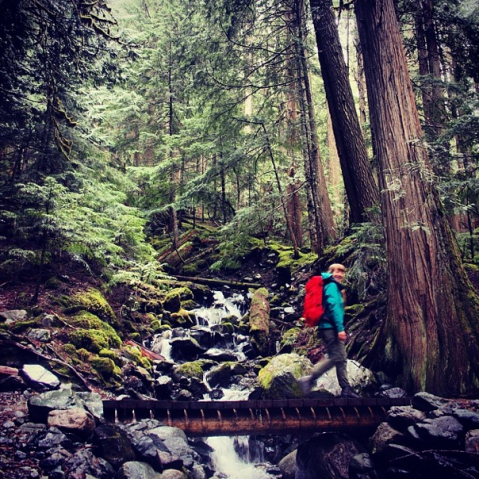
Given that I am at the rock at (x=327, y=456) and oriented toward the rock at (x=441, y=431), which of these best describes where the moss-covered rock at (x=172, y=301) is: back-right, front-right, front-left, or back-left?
back-left

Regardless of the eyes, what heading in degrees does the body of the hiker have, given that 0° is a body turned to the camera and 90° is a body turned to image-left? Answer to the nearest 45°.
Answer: approximately 270°

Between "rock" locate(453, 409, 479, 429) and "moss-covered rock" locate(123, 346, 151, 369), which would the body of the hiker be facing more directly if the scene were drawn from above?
the rock

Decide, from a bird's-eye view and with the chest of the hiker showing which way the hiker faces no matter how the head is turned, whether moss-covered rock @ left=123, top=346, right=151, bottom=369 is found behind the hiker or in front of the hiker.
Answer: behind

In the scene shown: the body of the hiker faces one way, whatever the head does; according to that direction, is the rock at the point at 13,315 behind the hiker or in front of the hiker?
behind

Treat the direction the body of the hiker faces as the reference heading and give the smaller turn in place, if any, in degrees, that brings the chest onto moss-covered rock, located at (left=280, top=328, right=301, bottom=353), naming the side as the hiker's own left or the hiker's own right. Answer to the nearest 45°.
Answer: approximately 90° to the hiker's own left

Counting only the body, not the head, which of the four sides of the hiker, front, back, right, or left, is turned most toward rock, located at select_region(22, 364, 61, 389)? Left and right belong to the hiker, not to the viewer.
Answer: back
